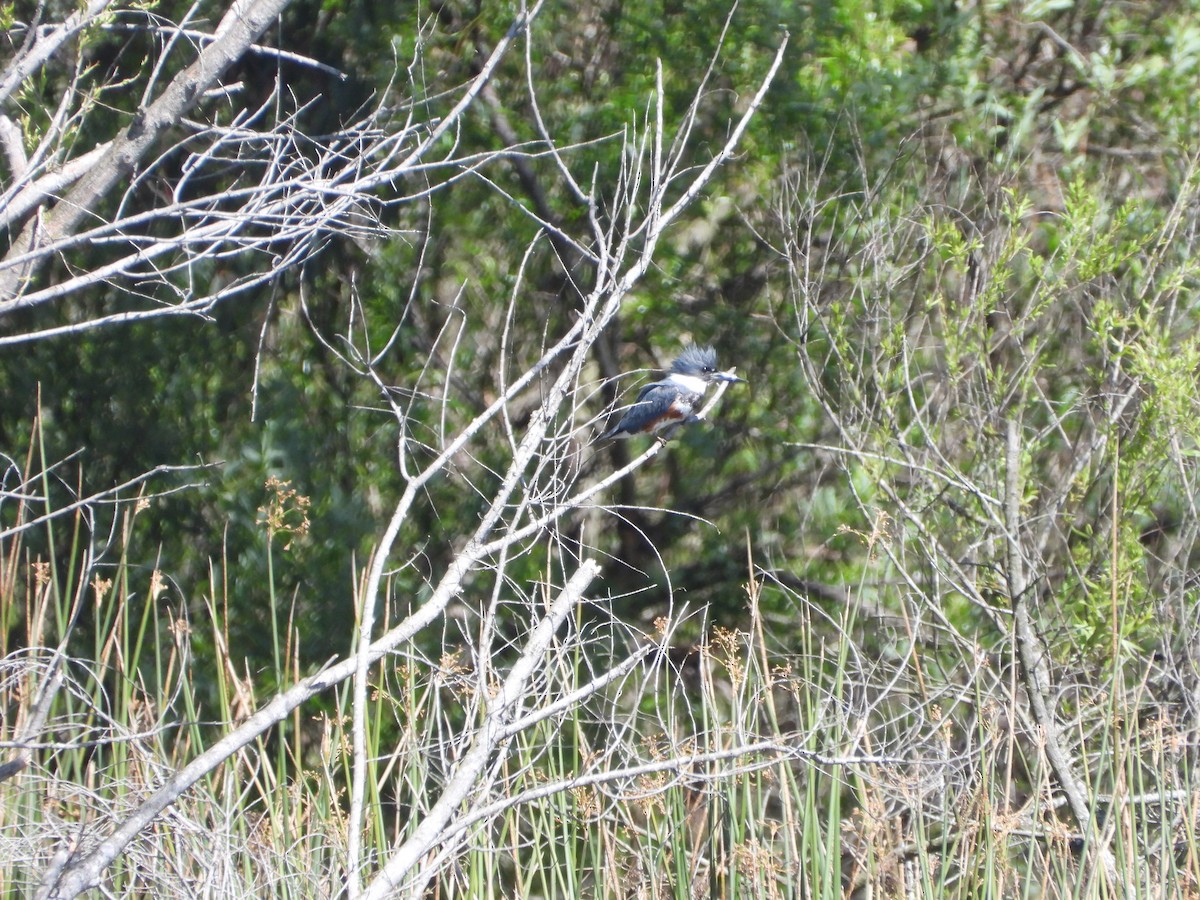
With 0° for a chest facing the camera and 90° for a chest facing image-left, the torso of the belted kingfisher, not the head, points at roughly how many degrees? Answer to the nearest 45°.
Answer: approximately 270°
